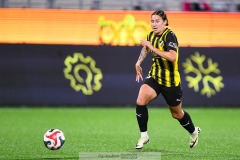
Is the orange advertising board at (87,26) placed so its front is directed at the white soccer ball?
yes

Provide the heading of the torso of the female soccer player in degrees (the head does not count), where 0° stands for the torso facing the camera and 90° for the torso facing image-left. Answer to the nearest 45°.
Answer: approximately 45°

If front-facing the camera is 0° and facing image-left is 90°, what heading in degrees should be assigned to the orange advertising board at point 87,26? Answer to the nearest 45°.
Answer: approximately 0°

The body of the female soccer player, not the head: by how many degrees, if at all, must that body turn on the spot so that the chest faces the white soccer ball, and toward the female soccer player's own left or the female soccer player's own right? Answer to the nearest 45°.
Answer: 0° — they already face it
